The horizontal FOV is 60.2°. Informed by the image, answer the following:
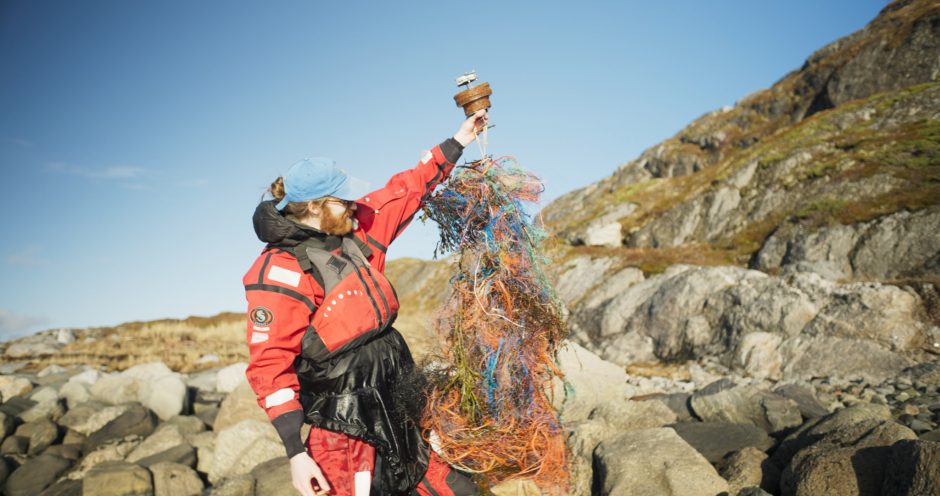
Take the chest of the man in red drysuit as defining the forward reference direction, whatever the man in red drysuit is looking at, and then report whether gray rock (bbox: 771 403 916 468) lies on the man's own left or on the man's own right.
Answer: on the man's own left

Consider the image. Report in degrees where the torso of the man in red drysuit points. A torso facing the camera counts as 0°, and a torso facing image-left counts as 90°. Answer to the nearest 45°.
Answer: approximately 315°

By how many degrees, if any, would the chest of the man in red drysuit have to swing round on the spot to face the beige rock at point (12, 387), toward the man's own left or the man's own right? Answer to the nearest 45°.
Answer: approximately 180°

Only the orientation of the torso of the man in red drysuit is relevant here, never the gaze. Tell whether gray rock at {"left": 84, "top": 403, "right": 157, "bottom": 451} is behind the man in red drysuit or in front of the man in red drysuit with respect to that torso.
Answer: behind

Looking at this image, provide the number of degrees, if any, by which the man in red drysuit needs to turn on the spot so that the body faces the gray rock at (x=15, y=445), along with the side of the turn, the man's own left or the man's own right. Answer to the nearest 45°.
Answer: approximately 180°

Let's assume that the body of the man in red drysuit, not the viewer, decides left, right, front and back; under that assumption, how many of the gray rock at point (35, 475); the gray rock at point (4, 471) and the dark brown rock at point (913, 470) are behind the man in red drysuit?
2

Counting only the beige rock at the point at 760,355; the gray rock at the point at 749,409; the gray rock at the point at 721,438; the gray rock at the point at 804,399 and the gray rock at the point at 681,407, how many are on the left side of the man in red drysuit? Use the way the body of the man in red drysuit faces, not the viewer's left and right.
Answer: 5

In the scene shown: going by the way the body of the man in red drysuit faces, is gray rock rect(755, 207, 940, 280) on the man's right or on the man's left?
on the man's left

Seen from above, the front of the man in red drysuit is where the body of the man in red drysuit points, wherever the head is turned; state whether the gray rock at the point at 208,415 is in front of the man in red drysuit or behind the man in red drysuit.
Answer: behind

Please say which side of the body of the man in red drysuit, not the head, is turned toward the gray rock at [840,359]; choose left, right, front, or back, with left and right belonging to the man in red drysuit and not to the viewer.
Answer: left

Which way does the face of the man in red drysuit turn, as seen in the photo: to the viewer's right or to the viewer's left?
to the viewer's right
